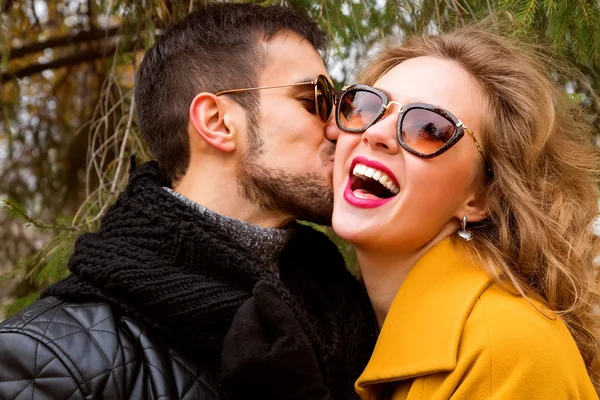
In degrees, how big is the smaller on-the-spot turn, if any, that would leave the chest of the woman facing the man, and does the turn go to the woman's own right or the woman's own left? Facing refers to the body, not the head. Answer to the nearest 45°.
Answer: approximately 45° to the woman's own right

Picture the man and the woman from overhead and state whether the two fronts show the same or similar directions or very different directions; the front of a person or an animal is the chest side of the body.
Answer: very different directions

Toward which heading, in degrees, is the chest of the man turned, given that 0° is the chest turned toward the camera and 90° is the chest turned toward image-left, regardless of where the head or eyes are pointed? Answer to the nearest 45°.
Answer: approximately 270°

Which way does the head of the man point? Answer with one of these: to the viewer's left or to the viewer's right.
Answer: to the viewer's right

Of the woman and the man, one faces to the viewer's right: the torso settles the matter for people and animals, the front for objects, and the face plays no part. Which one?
the man

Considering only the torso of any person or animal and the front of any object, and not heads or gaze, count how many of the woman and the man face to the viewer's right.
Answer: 1

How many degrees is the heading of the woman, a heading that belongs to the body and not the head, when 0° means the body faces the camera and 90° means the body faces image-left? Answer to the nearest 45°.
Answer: approximately 45°

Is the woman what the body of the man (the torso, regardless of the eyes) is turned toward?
yes
